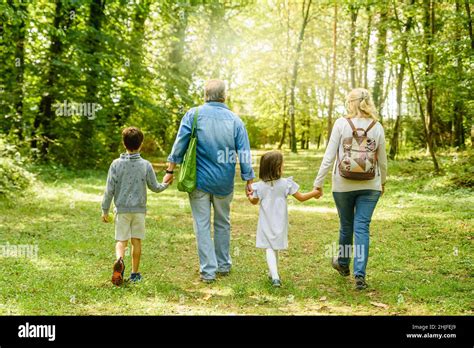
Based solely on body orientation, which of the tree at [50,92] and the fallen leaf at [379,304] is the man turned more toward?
the tree

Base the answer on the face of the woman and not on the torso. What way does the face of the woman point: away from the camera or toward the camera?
away from the camera

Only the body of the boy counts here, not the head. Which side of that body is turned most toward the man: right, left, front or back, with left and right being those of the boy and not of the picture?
right

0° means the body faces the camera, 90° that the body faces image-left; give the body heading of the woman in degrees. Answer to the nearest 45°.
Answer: approximately 180°

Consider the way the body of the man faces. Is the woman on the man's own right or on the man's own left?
on the man's own right

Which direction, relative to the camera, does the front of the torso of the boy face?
away from the camera

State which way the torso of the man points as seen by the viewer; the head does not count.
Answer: away from the camera

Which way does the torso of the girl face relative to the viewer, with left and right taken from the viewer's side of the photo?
facing away from the viewer

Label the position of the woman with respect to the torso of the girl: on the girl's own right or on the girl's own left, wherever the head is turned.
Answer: on the girl's own right

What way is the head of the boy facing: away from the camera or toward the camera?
away from the camera

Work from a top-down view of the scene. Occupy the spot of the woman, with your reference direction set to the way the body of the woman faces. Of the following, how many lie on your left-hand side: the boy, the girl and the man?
3
